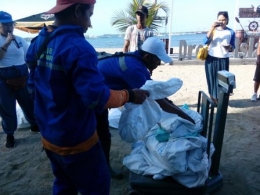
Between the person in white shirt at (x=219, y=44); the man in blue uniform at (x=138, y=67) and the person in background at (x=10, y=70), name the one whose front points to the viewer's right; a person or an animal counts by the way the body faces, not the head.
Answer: the man in blue uniform

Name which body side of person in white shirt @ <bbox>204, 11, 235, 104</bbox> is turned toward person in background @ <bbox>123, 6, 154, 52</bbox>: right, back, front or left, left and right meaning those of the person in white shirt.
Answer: right

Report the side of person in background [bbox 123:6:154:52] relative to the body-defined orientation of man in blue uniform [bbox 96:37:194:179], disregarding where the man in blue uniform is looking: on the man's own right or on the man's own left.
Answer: on the man's own left

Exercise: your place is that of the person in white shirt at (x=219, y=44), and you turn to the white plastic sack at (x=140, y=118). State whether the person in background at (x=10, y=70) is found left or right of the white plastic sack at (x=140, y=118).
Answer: right

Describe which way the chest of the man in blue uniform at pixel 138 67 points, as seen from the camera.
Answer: to the viewer's right

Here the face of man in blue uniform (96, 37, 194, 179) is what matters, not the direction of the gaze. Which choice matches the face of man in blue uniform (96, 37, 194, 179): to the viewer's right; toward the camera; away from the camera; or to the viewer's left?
to the viewer's right

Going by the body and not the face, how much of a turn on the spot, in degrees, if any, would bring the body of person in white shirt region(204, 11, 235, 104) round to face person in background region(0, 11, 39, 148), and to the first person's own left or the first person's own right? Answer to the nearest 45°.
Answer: approximately 45° to the first person's own right

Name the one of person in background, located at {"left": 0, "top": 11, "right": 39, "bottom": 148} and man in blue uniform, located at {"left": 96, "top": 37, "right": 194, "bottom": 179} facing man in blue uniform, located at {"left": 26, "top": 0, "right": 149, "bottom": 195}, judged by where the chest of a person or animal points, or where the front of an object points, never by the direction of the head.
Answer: the person in background

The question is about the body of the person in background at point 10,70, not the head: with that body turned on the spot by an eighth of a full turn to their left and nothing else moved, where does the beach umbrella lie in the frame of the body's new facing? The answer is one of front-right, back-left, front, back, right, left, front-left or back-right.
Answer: back-left

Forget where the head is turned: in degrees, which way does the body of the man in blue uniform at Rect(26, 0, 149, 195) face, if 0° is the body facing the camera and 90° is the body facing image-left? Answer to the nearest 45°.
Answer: approximately 225°

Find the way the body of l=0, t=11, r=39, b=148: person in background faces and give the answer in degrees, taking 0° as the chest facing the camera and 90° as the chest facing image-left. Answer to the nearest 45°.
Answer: approximately 0°

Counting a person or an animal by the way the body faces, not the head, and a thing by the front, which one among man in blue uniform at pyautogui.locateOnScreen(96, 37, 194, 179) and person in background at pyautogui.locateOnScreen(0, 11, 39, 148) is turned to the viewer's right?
the man in blue uniform

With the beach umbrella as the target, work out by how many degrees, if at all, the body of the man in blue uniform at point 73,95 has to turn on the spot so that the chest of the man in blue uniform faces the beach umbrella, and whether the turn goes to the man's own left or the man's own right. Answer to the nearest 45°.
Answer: approximately 45° to the man's own left
